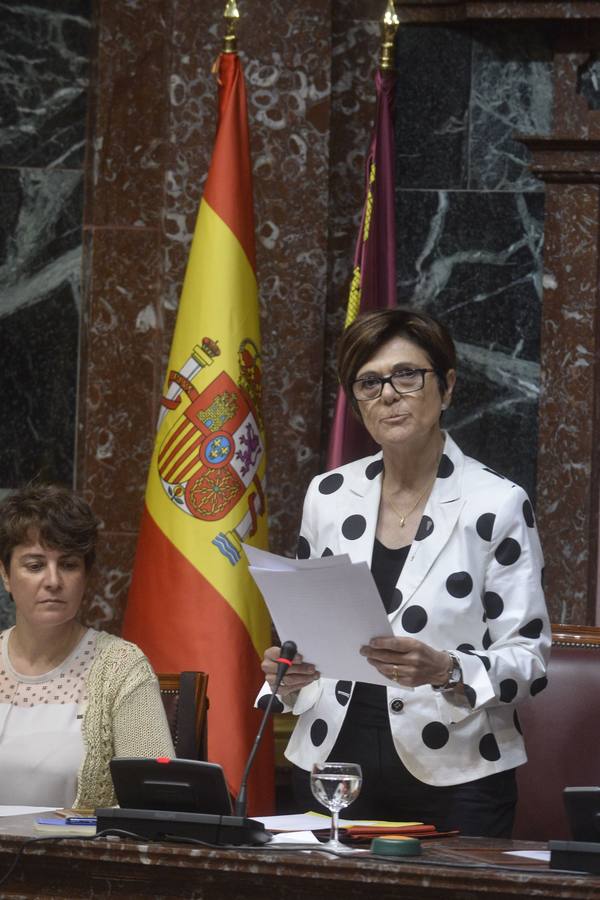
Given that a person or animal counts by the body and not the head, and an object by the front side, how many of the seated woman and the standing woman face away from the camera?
0

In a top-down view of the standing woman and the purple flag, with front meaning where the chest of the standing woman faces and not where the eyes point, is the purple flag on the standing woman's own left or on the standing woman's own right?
on the standing woman's own right

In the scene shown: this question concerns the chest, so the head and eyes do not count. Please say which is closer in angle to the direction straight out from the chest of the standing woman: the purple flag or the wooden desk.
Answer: the wooden desk

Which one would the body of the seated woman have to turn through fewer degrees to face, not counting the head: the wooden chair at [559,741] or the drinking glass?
the drinking glass

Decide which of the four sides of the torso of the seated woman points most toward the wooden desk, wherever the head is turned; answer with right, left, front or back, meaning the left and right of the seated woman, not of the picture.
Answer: front

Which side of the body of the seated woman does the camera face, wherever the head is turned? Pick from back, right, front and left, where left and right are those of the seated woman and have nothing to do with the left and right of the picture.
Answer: front

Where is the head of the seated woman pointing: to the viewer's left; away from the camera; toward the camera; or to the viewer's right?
toward the camera

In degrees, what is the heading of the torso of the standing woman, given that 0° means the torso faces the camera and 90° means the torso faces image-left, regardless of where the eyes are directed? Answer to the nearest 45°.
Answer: approximately 45°
